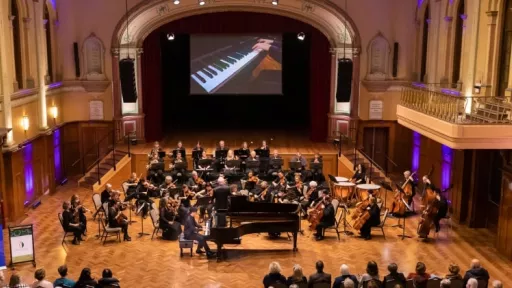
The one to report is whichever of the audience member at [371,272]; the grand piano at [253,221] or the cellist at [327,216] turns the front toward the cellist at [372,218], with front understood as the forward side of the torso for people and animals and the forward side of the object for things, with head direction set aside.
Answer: the audience member

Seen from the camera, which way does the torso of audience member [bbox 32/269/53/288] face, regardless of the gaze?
away from the camera

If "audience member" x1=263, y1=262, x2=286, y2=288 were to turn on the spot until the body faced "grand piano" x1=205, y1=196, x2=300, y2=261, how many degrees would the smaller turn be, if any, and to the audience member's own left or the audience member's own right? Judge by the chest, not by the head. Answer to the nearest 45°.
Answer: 0° — they already face it

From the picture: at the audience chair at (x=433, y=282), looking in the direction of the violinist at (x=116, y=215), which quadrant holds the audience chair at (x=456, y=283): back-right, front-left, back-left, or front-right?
back-right

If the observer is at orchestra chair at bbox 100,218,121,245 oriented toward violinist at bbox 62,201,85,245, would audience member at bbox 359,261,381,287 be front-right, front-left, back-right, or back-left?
back-left

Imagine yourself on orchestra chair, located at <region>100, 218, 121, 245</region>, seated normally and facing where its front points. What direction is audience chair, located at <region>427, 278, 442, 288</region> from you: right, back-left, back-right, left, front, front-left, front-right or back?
front-right

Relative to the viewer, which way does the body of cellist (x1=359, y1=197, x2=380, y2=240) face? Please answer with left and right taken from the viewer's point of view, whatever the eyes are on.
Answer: facing to the left of the viewer

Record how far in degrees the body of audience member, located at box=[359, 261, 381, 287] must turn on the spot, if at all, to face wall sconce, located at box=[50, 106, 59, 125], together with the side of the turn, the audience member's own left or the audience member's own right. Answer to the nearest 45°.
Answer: approximately 45° to the audience member's own left

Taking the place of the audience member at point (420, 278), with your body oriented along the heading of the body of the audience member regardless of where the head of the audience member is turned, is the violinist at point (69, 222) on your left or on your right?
on your left

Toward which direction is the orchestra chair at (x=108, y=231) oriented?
to the viewer's right

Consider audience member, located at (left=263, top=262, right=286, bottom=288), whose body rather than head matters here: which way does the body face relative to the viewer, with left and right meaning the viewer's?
facing away from the viewer

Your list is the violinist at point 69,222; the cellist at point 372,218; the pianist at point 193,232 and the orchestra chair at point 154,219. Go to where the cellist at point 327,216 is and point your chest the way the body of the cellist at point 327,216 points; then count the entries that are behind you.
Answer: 1

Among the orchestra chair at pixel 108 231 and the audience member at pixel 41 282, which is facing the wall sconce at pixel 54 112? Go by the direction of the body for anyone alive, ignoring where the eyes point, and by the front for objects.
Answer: the audience member

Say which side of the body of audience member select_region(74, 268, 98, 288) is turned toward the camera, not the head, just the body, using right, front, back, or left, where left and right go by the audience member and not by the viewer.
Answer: back

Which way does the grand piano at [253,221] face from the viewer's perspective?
to the viewer's left

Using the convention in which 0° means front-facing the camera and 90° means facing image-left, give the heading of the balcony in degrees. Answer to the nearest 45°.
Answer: approximately 45°

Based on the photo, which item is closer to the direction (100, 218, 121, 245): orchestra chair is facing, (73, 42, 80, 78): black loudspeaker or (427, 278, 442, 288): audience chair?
the audience chair
